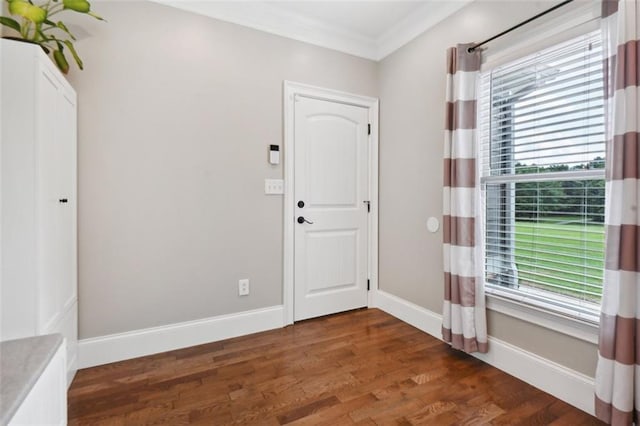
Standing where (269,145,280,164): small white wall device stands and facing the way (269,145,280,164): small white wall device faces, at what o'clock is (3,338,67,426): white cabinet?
The white cabinet is roughly at 1 o'clock from the small white wall device.

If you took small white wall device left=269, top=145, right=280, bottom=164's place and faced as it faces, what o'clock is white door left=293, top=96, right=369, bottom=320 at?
The white door is roughly at 8 o'clock from the small white wall device.

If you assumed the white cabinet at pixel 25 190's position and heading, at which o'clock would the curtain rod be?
The curtain rod is roughly at 1 o'clock from the white cabinet.

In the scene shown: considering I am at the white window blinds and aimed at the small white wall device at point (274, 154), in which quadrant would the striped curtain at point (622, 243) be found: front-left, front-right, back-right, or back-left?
back-left

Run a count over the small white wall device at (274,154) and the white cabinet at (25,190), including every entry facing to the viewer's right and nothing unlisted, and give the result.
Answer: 1

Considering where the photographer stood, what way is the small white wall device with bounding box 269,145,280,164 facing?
facing the viewer

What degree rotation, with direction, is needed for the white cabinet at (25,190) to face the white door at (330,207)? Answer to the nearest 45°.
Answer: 0° — it already faces it

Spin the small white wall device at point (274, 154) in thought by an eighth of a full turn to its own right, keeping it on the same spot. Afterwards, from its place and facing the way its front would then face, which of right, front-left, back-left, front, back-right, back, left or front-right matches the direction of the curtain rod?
left

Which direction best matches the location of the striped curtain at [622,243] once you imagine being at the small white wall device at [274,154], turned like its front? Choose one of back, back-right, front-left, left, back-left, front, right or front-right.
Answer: front-left

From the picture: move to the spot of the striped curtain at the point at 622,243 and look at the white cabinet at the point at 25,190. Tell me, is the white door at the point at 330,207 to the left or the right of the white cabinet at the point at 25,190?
right

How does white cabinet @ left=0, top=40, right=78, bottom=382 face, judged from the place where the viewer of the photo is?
facing to the right of the viewer
